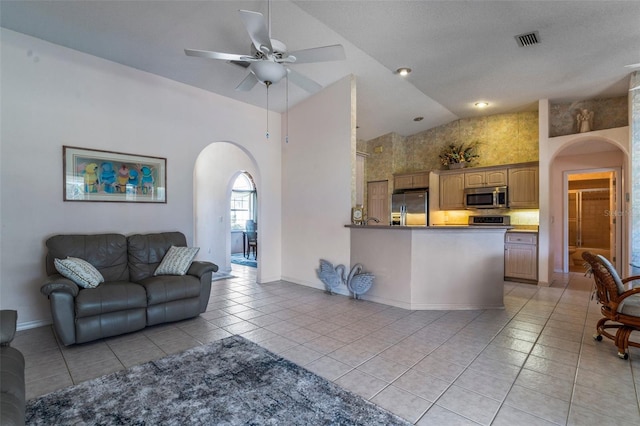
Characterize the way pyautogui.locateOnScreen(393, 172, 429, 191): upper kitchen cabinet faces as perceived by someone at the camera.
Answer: facing the viewer

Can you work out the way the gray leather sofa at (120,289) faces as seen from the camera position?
facing the viewer and to the right of the viewer

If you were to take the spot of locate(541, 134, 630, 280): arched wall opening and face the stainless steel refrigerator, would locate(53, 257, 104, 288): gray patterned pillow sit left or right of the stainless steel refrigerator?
left

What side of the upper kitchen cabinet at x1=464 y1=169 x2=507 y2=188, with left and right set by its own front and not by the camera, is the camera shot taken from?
front

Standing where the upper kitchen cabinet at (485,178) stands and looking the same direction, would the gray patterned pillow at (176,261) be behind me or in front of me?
in front

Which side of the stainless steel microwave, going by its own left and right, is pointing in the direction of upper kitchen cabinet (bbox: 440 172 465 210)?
right

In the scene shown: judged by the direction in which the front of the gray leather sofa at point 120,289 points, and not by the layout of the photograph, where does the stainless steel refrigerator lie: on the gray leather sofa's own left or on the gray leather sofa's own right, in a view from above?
on the gray leather sofa's own left

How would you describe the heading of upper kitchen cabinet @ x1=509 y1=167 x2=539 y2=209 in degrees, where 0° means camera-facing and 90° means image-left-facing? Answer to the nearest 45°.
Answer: approximately 0°

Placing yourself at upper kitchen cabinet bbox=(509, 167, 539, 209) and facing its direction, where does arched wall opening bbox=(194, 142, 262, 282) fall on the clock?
The arched wall opening is roughly at 2 o'clock from the upper kitchen cabinet.

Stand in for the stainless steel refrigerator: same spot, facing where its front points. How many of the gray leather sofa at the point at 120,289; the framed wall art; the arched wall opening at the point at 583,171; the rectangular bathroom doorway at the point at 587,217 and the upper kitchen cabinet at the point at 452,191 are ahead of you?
2

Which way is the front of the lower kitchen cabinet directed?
toward the camera

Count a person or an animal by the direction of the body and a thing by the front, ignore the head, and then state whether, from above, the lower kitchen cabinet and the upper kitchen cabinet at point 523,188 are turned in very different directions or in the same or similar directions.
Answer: same or similar directions

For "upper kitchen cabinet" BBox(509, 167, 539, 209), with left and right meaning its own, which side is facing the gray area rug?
front

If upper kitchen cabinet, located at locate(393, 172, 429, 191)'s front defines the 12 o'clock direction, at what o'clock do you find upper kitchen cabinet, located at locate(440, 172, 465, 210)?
upper kitchen cabinet, located at locate(440, 172, 465, 210) is roughly at 9 o'clock from upper kitchen cabinet, located at locate(393, 172, 429, 191).
